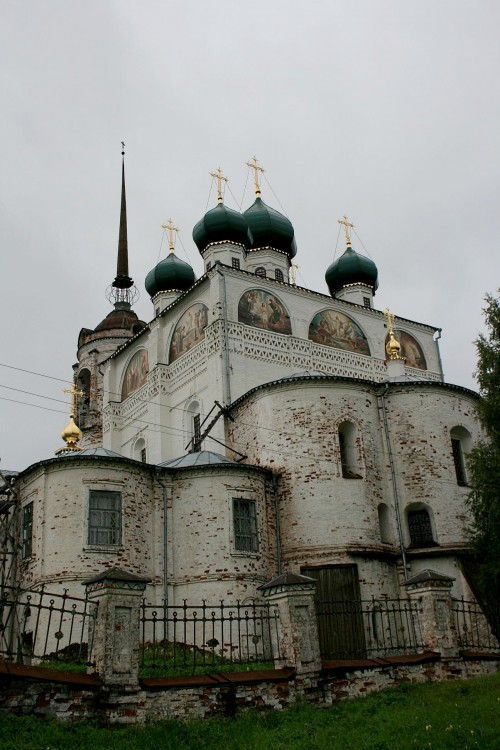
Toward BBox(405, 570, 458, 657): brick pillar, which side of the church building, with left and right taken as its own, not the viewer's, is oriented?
back

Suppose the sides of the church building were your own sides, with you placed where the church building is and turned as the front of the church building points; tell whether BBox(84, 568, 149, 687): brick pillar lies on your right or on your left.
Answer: on your left

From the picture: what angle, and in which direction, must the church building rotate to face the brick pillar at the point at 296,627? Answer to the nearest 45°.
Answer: approximately 135° to its left

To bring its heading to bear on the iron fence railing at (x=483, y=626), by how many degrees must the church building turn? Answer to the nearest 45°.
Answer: approximately 135° to its right
